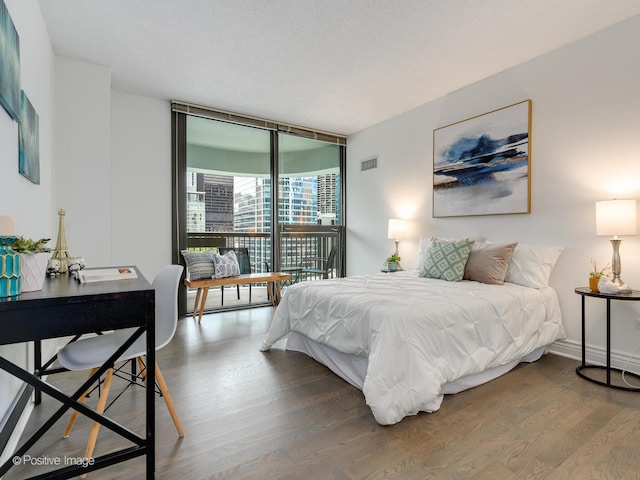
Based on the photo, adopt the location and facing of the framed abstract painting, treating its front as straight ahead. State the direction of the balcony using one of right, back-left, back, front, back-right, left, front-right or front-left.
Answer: front-right

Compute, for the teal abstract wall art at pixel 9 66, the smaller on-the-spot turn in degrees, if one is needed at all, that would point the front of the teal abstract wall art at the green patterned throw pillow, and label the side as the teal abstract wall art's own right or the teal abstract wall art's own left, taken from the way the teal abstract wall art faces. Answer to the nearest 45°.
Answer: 0° — it already faces it

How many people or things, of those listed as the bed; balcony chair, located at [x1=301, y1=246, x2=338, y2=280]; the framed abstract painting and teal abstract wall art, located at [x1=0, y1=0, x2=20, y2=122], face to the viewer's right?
1

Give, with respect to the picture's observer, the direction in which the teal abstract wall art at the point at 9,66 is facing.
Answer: facing to the right of the viewer

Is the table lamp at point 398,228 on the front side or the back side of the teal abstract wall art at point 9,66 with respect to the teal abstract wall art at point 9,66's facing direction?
on the front side

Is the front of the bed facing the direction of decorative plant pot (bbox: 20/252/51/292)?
yes

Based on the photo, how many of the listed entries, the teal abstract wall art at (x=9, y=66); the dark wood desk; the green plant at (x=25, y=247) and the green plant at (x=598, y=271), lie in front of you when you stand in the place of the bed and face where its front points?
3

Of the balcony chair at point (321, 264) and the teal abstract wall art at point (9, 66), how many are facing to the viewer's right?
1

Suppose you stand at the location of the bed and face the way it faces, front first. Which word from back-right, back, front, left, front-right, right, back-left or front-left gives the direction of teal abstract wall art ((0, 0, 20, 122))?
front

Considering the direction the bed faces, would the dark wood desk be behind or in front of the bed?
in front

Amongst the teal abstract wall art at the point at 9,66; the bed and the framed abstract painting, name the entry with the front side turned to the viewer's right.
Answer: the teal abstract wall art

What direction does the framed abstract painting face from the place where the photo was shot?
facing the viewer and to the left of the viewer
